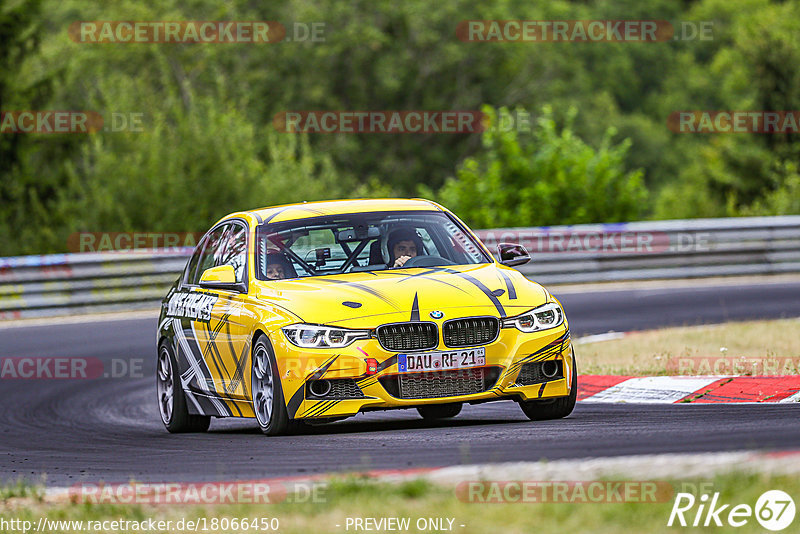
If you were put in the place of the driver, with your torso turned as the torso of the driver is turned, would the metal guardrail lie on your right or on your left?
on your left

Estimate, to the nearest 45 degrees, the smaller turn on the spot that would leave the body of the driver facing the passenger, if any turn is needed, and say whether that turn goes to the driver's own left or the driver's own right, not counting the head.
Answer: approximately 135° to the driver's own right

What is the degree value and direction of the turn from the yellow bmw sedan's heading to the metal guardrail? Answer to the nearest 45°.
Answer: approximately 135° to its left

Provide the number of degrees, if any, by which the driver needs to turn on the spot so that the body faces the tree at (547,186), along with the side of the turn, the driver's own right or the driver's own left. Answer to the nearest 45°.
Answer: approximately 135° to the driver's own left

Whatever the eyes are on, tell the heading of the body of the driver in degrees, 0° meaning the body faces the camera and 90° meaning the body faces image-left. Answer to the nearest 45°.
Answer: approximately 315°

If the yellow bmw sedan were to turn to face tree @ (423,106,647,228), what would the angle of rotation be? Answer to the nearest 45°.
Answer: approximately 135° to its left

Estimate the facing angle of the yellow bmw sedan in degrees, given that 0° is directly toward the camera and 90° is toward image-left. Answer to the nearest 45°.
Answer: approximately 315°
